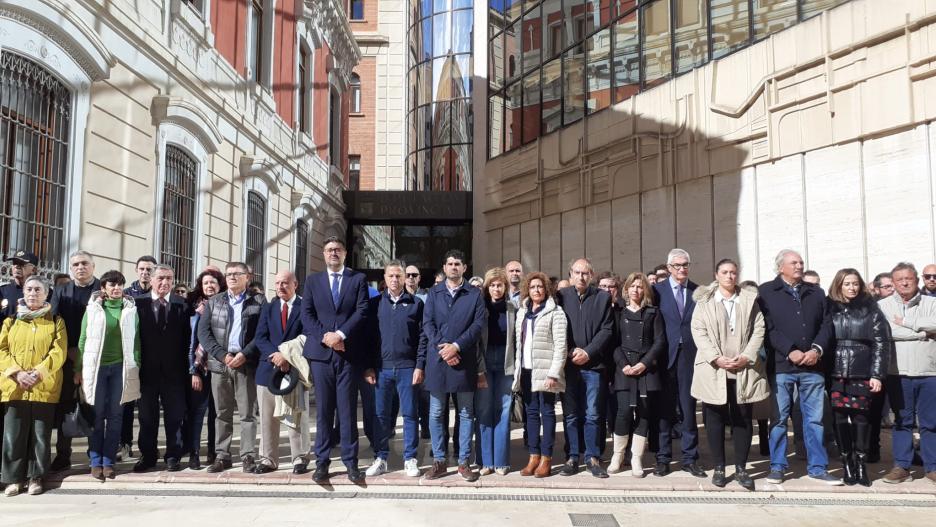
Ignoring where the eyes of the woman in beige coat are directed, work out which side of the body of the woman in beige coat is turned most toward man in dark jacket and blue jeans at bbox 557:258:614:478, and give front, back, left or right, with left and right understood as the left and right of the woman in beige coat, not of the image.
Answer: right

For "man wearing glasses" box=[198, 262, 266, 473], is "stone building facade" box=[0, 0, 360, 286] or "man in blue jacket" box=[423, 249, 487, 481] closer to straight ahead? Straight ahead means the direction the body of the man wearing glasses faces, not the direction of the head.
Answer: the man in blue jacket

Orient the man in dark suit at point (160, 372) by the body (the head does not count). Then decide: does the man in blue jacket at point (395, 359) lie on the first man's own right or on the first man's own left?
on the first man's own left

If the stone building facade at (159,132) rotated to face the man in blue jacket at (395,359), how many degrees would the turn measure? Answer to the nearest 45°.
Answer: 0° — it already faces them

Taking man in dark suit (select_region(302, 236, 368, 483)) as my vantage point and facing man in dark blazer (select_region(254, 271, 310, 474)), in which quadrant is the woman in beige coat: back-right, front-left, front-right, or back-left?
back-right

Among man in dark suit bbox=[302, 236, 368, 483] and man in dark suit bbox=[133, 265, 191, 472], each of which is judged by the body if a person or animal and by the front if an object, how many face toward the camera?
2
